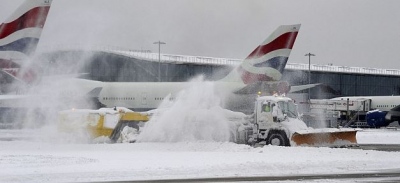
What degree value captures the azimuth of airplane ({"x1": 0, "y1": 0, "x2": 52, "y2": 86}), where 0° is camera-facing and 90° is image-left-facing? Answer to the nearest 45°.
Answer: approximately 90°

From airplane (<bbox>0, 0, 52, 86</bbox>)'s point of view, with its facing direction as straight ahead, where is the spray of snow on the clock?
The spray of snow is roughly at 7 o'clock from the airplane.

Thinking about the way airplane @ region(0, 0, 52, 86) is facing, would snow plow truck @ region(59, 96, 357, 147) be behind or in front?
behind
